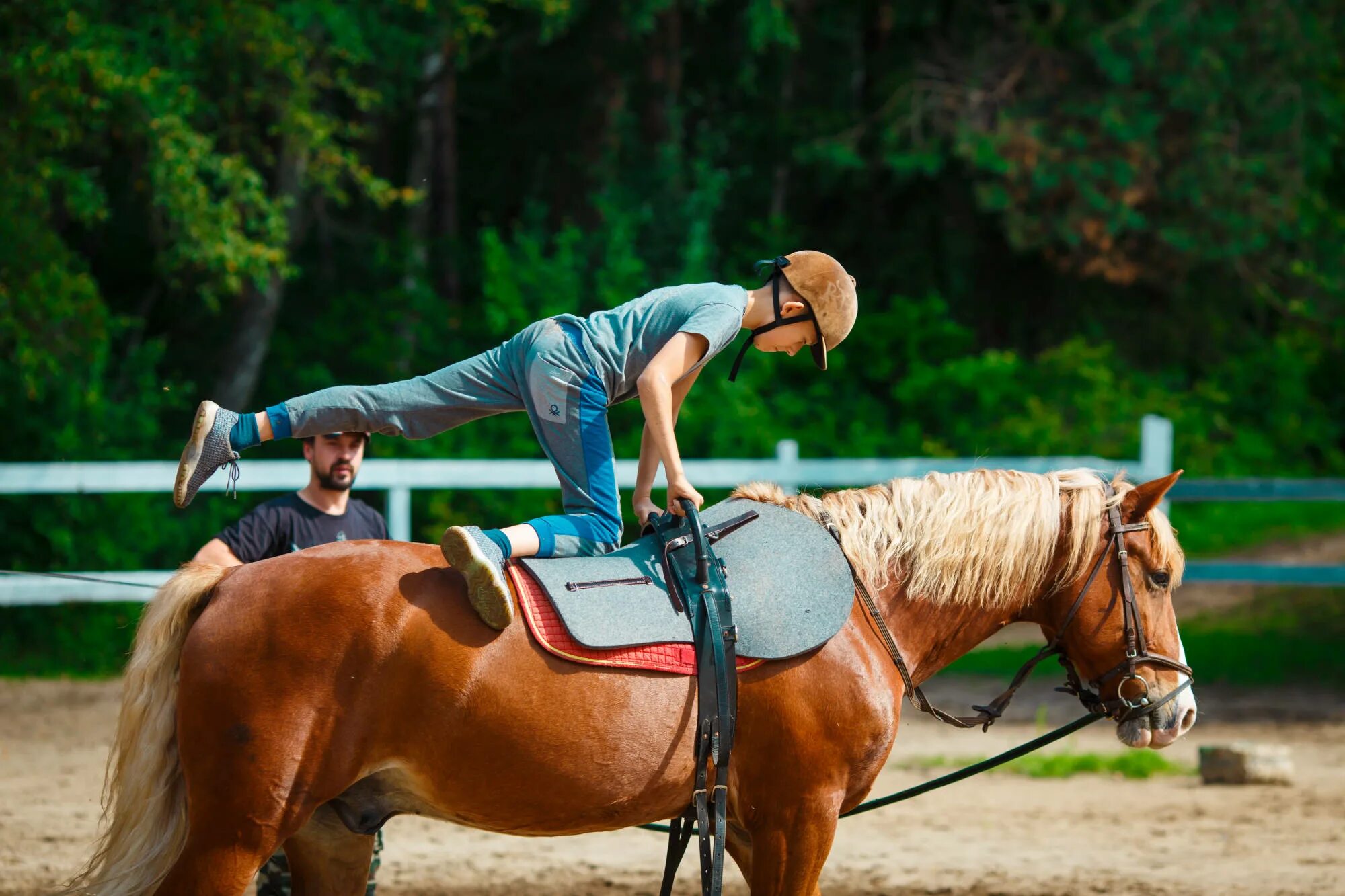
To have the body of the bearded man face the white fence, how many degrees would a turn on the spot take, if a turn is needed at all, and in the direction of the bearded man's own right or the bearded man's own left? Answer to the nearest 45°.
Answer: approximately 135° to the bearded man's own left

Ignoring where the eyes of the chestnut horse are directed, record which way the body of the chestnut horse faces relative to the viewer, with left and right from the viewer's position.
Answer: facing to the right of the viewer

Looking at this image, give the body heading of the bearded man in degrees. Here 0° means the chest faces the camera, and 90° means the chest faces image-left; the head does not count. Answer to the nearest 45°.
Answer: approximately 315°

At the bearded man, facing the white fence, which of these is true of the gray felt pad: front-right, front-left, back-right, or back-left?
back-right

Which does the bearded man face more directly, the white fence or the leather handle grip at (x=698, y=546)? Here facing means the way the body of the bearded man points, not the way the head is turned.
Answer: the leather handle grip
